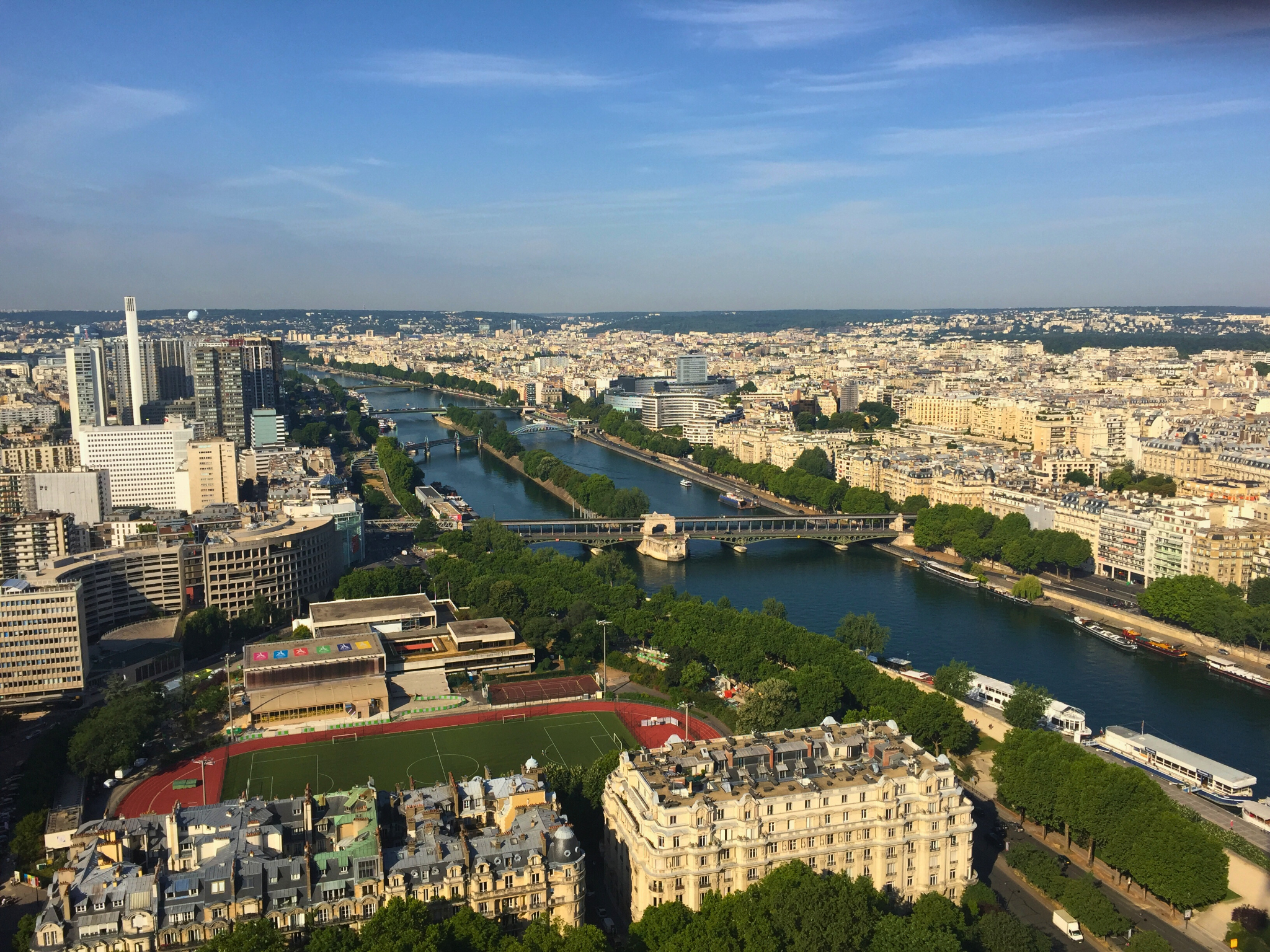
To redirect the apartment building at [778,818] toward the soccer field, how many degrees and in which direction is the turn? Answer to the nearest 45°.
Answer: approximately 135° to its right

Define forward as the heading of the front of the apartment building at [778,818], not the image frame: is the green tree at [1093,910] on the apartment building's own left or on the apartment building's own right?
on the apartment building's own left

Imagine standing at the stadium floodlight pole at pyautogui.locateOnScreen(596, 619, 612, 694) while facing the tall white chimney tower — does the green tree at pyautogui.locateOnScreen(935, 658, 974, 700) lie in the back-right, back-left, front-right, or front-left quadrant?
back-right

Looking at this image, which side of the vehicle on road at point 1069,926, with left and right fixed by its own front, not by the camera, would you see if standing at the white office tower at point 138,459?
back

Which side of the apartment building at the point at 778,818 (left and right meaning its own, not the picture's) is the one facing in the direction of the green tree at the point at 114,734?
right

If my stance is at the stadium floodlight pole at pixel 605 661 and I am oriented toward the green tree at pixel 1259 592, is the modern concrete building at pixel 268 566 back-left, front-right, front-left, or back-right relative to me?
back-left

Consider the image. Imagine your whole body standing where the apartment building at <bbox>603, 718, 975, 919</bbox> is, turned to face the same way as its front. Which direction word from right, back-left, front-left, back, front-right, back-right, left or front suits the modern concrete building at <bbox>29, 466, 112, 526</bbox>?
back-right

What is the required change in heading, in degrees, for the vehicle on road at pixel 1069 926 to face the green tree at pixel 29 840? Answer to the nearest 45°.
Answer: approximately 135° to its right

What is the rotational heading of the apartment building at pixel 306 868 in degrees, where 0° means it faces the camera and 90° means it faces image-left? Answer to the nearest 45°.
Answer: approximately 0°

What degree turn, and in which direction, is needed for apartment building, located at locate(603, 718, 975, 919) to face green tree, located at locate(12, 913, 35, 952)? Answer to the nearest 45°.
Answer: approximately 90° to its right

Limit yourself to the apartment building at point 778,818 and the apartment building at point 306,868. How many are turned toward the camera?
2
